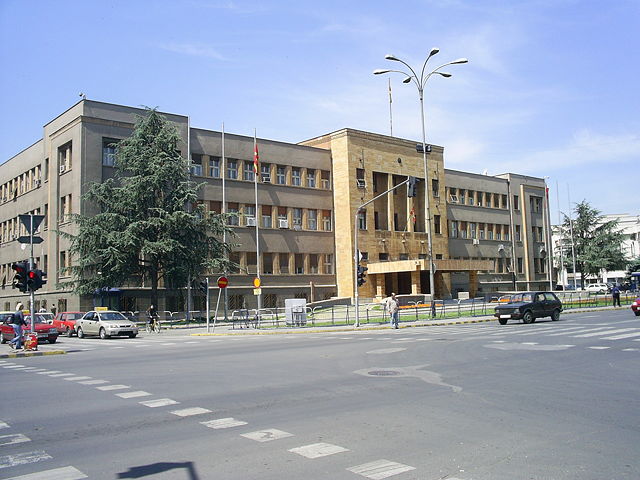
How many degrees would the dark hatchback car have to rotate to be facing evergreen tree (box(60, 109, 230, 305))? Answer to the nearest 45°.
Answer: approximately 45° to its right

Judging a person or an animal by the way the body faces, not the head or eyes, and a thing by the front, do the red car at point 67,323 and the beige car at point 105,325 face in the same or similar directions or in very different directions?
same or similar directions

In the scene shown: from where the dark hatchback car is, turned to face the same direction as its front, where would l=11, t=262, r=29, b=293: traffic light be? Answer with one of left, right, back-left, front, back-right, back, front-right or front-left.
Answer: front

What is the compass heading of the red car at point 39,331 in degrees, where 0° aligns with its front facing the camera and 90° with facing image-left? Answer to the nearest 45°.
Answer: approximately 315°

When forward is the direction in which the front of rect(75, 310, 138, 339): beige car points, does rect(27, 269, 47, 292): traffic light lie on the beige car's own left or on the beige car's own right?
on the beige car's own right

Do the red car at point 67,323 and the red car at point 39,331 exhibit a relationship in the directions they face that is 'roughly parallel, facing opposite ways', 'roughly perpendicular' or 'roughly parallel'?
roughly parallel

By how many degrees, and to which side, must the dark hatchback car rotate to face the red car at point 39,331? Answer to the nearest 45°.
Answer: approximately 45° to its right

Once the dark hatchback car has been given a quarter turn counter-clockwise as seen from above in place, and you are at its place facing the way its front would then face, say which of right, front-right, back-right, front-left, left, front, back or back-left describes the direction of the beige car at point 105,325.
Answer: back-right

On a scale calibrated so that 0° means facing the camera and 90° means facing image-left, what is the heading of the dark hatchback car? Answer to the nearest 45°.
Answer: approximately 45°
